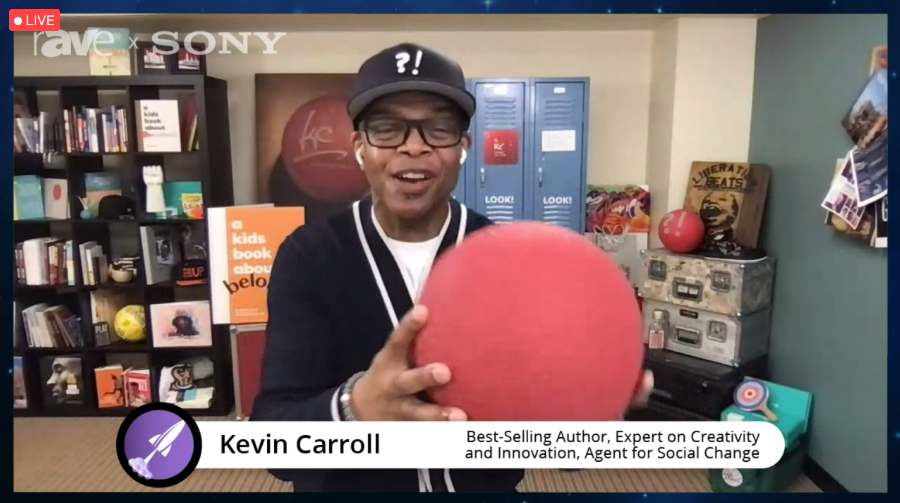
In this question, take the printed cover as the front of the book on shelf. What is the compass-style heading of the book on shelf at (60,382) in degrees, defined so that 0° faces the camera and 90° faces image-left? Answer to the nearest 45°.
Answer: approximately 0°

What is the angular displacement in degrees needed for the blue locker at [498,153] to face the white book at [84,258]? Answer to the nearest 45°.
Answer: approximately 90° to its right

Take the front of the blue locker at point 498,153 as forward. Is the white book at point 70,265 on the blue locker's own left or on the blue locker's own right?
on the blue locker's own right

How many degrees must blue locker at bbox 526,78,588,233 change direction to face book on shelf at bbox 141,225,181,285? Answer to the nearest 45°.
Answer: approximately 90° to its right
